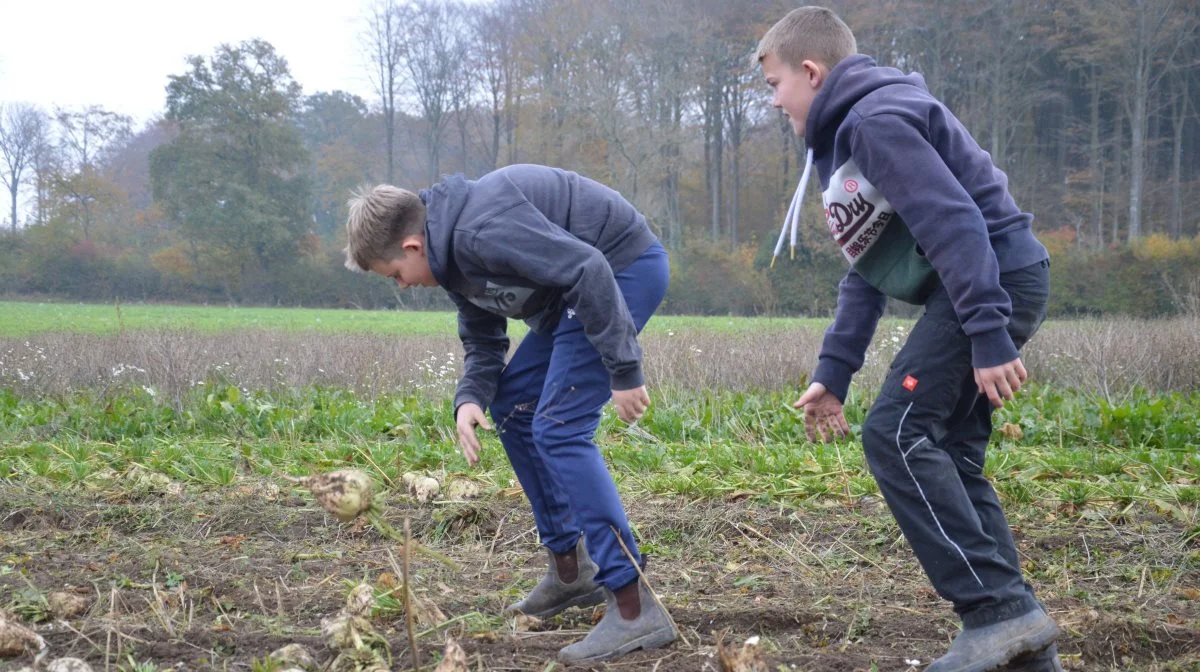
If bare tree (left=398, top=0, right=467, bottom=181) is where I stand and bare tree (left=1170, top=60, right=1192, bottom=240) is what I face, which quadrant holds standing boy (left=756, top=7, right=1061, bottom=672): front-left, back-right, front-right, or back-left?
front-right

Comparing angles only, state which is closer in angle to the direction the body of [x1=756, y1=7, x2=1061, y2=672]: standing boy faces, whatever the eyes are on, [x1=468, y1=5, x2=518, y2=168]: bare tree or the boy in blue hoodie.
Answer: the boy in blue hoodie

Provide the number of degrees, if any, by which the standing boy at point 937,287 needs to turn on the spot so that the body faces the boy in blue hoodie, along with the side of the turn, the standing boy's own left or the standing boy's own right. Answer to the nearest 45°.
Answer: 0° — they already face them

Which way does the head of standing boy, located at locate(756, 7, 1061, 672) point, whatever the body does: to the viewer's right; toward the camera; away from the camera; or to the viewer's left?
to the viewer's left

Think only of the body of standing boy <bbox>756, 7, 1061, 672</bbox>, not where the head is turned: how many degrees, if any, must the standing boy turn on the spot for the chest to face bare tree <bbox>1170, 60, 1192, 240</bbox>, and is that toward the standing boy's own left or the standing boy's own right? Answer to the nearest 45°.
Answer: approximately 90° to the standing boy's own right

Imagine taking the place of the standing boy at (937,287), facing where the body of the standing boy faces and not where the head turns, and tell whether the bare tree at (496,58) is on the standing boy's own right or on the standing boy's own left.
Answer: on the standing boy's own right

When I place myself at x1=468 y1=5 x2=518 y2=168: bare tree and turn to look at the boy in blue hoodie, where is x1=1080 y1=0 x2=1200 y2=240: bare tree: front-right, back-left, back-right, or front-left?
front-left

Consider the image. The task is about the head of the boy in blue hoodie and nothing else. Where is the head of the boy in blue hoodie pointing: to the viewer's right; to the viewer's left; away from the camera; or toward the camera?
to the viewer's left

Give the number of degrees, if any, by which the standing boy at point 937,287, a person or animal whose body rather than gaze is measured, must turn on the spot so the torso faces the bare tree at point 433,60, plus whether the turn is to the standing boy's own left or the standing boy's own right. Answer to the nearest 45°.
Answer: approximately 45° to the standing boy's own right

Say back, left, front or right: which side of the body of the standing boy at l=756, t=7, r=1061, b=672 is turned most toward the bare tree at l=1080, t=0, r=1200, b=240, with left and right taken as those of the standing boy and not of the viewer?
right

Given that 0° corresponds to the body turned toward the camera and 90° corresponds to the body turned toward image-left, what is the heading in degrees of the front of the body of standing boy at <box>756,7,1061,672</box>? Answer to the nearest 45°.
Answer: approximately 90°

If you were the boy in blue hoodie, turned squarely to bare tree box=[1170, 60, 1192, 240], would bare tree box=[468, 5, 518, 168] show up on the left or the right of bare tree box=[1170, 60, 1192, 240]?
left
